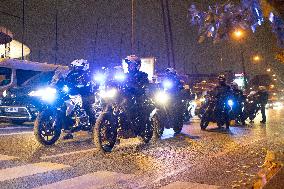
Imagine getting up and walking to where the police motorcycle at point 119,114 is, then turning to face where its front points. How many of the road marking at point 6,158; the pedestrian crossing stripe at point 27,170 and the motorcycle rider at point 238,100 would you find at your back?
1

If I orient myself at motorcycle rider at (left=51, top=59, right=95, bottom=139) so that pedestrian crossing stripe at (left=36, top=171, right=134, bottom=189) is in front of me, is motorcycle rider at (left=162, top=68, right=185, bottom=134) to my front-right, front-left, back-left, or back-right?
back-left

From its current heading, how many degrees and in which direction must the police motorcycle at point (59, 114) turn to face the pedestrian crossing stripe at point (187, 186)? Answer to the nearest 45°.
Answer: approximately 90° to its left

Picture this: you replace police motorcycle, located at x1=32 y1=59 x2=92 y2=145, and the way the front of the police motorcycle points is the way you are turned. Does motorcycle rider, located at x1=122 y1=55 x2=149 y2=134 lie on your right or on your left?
on your left

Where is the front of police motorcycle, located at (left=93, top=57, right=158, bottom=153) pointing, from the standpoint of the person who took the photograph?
facing the viewer and to the left of the viewer

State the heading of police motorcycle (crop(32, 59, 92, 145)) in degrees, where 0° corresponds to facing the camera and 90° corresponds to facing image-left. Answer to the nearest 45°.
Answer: approximately 45°

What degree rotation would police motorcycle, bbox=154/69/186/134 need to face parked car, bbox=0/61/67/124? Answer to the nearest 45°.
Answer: approximately 45° to its right

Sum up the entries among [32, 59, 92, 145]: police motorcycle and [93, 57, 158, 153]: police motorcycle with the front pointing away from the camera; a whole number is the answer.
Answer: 0

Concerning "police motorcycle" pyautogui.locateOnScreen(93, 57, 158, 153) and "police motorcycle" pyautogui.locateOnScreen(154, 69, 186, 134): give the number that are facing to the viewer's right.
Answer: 0

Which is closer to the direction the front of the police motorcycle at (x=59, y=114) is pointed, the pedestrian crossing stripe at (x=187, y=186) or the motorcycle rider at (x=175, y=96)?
the pedestrian crossing stripe
